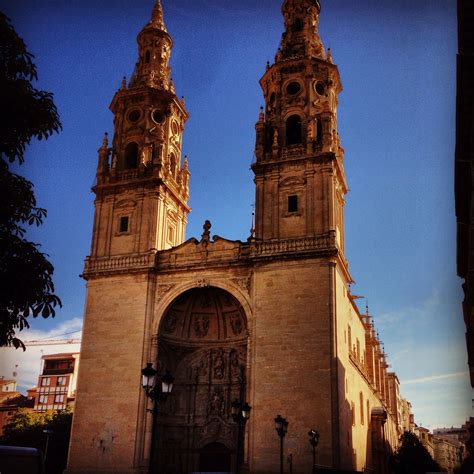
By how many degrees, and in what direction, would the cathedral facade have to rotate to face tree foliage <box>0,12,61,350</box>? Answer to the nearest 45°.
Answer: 0° — it already faces it

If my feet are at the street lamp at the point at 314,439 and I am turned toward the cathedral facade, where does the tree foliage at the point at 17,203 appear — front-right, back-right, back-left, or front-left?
back-left

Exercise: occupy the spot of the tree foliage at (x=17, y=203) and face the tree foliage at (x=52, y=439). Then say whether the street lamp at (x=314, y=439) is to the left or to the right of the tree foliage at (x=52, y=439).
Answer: right

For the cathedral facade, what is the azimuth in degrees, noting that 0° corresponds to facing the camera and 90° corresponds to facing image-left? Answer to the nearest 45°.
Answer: approximately 0°

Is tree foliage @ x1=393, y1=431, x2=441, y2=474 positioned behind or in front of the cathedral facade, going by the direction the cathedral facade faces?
behind
